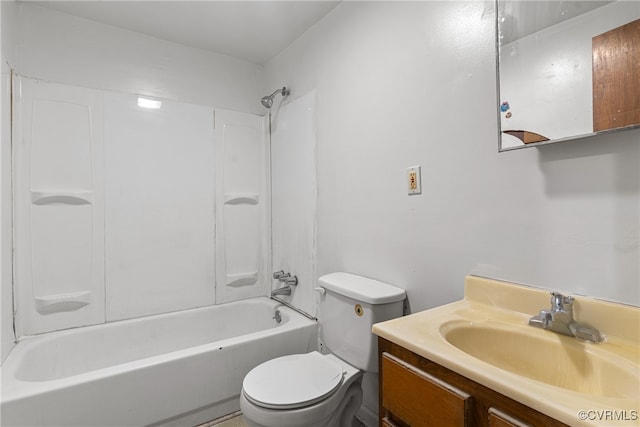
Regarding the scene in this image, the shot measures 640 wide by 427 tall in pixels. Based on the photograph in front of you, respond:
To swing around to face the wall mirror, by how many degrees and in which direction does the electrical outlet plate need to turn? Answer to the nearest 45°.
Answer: approximately 90° to its left

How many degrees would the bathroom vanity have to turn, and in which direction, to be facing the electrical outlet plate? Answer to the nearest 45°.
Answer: approximately 90° to its right

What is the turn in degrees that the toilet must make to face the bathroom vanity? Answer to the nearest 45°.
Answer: approximately 90° to its left

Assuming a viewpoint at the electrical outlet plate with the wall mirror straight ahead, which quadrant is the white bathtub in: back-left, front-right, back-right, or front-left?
back-right

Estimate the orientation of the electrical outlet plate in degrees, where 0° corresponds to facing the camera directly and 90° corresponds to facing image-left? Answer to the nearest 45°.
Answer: approximately 45°

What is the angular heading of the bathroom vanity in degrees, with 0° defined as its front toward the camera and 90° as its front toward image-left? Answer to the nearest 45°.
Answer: approximately 45°

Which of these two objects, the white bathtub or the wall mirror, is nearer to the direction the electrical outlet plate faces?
the white bathtub
